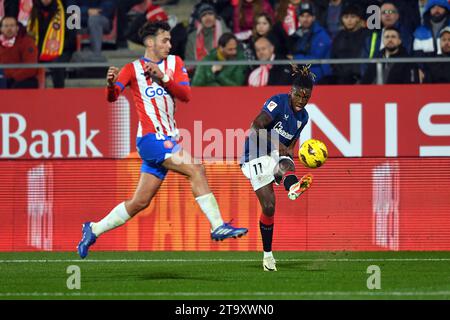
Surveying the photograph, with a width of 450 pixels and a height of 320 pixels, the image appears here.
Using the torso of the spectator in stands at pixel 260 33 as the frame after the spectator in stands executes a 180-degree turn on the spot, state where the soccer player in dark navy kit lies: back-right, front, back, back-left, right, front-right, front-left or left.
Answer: back

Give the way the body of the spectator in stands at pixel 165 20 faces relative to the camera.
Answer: toward the camera

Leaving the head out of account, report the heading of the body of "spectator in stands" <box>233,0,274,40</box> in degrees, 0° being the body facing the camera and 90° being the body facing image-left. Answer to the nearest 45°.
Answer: approximately 0°

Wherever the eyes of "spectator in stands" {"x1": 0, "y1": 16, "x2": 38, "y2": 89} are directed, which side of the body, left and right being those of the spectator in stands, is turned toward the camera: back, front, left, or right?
front

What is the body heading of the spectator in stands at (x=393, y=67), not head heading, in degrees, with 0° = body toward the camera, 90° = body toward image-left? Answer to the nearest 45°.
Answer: approximately 0°

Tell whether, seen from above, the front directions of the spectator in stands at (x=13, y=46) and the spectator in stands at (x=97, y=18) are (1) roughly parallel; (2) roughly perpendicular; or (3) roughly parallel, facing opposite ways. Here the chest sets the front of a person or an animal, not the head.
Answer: roughly parallel

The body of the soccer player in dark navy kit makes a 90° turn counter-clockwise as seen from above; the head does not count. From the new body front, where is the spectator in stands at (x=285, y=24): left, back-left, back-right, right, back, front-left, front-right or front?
front-left

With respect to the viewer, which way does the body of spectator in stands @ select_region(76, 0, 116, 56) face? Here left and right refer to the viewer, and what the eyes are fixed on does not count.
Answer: facing the viewer

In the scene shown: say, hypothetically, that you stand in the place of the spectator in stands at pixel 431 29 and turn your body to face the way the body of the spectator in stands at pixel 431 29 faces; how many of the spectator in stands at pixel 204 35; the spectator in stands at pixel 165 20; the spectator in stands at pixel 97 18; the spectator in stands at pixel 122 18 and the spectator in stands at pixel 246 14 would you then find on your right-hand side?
5

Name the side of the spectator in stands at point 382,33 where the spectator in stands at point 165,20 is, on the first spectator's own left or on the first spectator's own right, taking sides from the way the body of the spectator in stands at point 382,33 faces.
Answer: on the first spectator's own right

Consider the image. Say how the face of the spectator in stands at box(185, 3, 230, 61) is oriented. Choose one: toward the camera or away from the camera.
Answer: toward the camera
